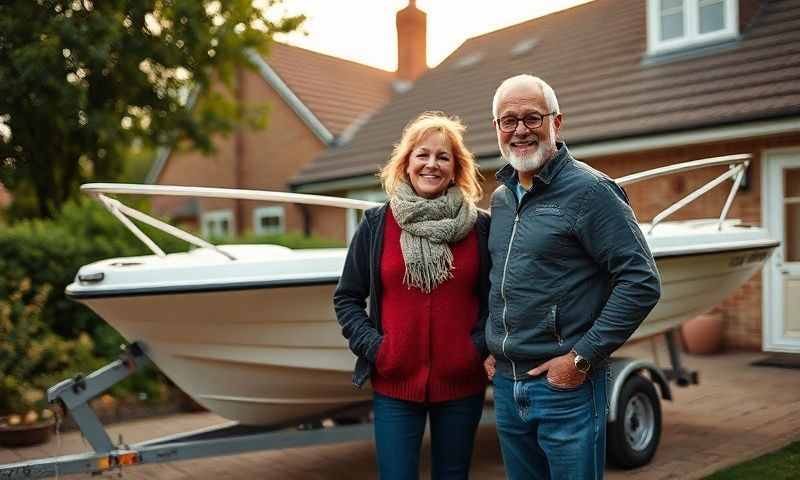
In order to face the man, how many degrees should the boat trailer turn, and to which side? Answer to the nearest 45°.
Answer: approximately 90° to its left

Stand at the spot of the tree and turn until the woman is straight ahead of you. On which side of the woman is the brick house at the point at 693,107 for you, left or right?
left

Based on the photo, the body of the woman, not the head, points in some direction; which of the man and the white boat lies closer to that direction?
the man

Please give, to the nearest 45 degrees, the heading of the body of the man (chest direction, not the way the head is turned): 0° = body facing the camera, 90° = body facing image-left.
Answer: approximately 45°

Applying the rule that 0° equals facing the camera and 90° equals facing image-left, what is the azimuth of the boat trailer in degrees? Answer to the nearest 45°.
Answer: approximately 45°

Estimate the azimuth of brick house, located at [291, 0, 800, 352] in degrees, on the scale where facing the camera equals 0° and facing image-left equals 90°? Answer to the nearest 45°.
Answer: approximately 45°
